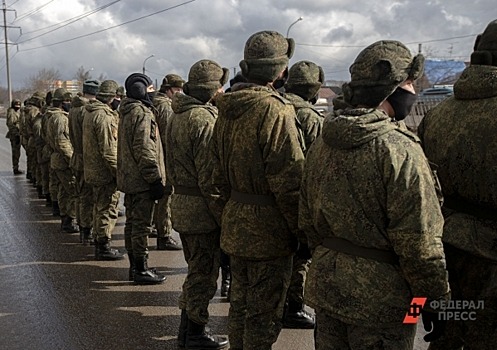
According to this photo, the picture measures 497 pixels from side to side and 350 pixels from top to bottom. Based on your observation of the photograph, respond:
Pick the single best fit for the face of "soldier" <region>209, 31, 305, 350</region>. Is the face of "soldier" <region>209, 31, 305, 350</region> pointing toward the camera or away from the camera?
away from the camera

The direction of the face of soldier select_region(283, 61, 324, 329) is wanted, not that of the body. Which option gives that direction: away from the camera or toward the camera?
away from the camera

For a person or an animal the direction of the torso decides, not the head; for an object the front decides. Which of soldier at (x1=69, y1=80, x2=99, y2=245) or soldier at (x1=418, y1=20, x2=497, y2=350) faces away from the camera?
soldier at (x1=418, y1=20, x2=497, y2=350)

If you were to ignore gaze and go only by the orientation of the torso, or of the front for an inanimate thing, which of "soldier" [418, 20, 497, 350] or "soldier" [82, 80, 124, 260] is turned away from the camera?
"soldier" [418, 20, 497, 350]

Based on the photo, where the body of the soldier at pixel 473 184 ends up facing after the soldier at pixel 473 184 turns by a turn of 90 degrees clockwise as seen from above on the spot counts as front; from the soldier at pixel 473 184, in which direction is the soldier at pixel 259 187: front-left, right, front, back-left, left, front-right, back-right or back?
back

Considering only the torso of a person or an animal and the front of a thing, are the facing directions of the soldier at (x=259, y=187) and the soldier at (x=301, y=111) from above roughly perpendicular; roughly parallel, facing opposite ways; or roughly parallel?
roughly parallel

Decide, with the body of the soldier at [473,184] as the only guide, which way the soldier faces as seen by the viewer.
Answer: away from the camera

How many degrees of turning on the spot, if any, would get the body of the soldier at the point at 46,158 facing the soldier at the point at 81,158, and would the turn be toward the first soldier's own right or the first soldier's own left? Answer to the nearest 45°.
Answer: approximately 90° to the first soldier's own right

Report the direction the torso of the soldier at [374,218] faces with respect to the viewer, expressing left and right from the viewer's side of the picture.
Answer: facing away from the viewer and to the right of the viewer
